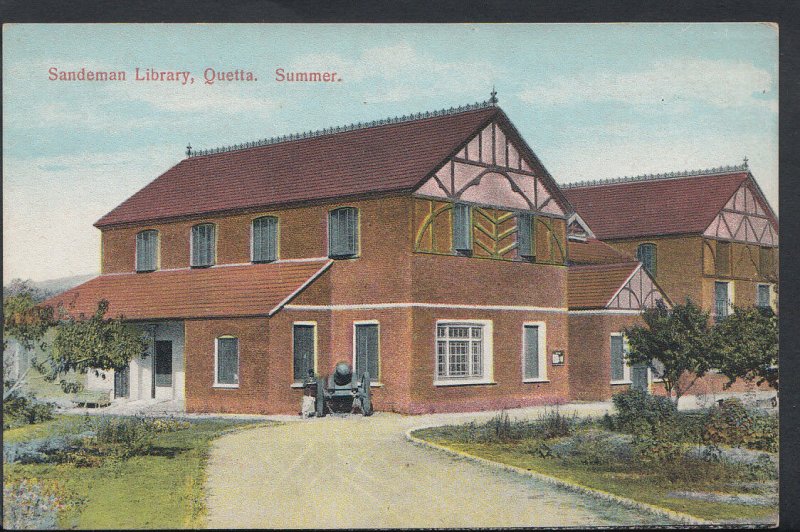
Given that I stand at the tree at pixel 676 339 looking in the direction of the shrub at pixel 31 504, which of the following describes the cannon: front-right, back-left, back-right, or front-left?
front-right
